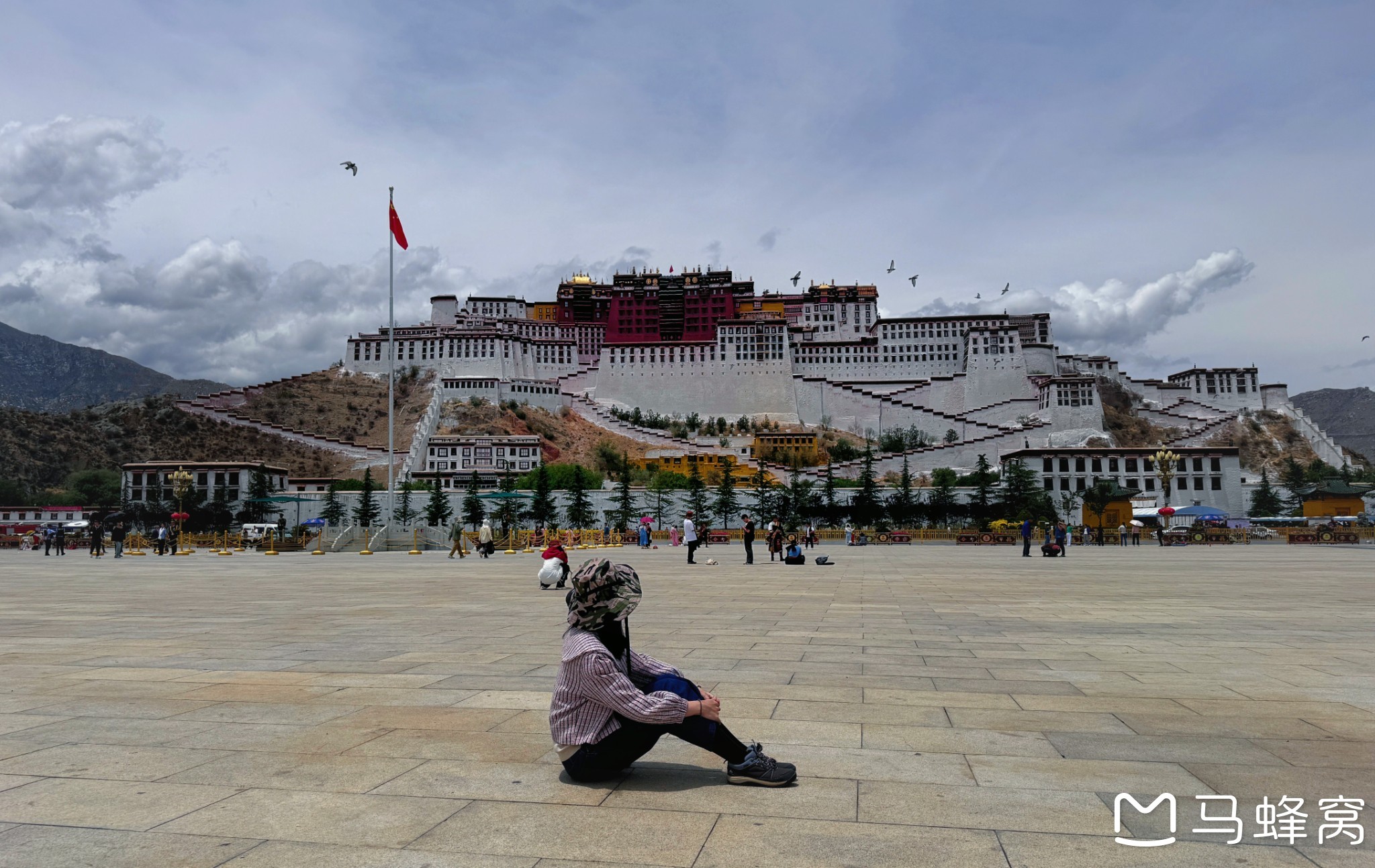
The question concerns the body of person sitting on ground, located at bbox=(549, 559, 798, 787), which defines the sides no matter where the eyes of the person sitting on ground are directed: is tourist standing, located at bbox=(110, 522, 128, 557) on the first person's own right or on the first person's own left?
on the first person's own left

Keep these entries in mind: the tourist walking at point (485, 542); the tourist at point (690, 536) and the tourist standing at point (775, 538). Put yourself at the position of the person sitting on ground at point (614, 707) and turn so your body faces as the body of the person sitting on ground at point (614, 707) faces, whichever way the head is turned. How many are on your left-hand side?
3

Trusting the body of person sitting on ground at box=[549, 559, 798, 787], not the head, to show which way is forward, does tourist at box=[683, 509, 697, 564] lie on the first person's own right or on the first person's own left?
on the first person's own left

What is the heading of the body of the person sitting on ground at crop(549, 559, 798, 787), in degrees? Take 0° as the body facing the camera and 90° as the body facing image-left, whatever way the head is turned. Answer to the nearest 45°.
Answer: approximately 270°

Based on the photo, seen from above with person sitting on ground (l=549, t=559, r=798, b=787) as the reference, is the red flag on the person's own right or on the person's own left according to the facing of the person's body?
on the person's own left

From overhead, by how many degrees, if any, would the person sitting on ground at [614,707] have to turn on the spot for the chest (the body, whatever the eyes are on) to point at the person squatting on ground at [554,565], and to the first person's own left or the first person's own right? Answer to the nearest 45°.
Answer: approximately 90° to the first person's own left

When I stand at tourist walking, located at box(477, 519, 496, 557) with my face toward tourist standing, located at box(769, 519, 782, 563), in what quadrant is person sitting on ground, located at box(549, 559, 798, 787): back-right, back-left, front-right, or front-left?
front-right

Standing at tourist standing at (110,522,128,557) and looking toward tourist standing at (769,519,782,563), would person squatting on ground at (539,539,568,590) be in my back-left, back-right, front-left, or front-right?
front-right

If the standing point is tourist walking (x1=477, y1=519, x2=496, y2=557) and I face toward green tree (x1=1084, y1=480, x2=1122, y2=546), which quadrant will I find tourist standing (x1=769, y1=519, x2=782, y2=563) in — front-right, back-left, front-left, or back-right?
front-right

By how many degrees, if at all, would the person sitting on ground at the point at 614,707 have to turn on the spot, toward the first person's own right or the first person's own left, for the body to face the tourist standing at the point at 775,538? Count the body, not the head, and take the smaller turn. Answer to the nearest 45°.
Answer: approximately 90° to the first person's own left

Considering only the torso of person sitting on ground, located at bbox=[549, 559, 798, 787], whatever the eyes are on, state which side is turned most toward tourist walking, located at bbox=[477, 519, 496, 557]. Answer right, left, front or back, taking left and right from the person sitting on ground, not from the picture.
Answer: left
